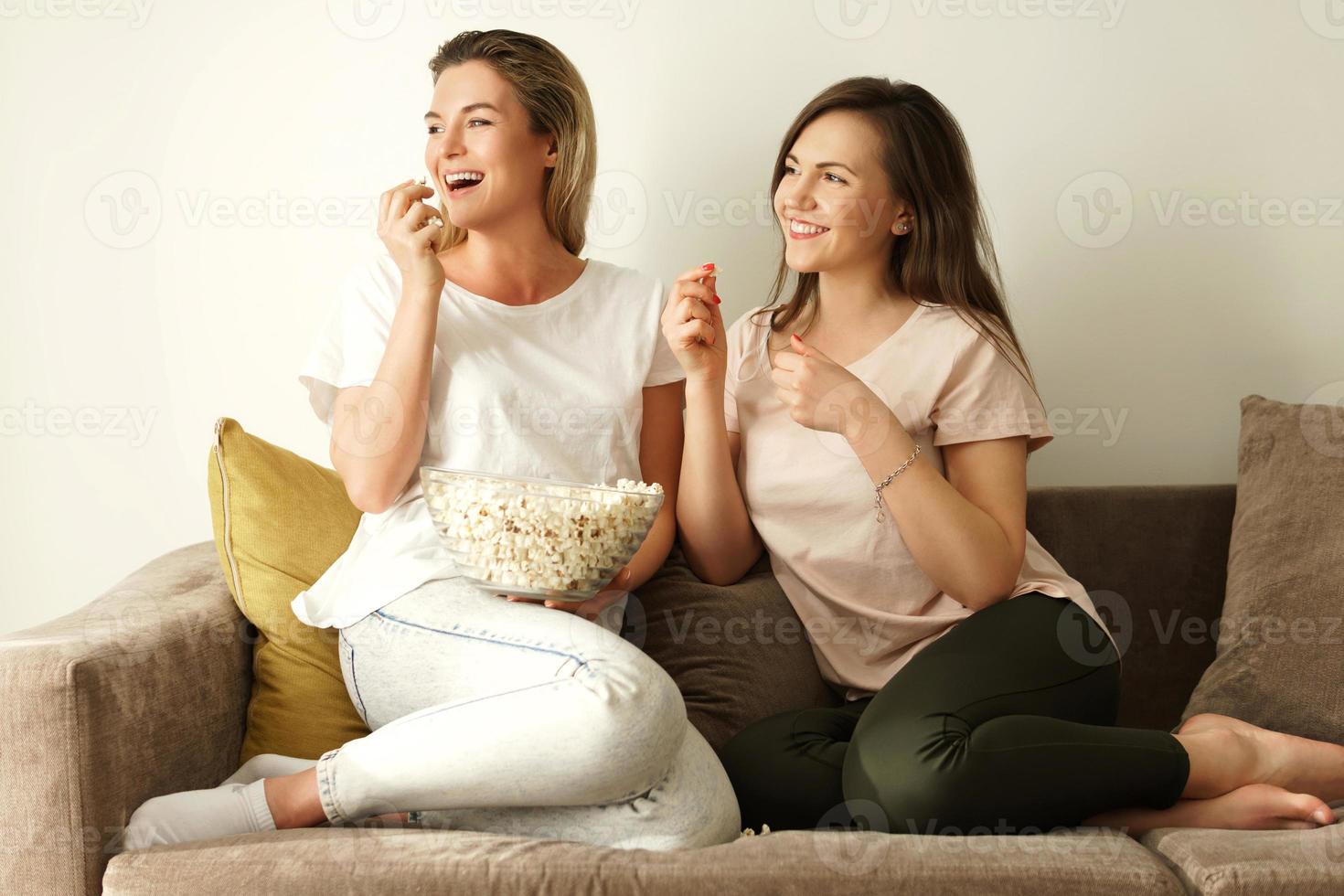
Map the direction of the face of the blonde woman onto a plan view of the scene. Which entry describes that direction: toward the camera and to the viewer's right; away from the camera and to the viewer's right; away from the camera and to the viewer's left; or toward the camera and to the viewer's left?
toward the camera and to the viewer's left

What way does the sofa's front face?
toward the camera
